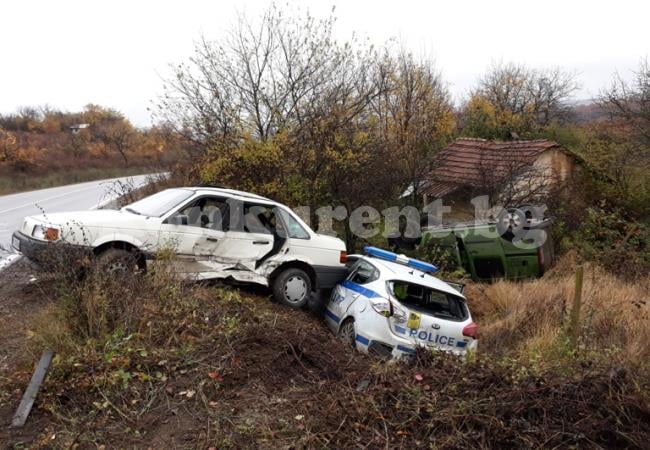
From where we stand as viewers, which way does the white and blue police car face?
facing away from the viewer and to the left of the viewer

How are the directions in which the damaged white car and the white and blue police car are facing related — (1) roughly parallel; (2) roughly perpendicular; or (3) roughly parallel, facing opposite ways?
roughly perpendicular

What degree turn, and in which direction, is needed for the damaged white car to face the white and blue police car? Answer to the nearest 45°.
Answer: approximately 135° to its left

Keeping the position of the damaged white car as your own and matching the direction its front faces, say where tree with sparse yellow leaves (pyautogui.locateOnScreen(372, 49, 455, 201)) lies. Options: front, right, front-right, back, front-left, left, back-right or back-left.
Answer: back-right

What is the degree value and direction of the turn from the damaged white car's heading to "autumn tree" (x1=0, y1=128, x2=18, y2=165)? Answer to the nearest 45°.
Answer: approximately 90° to its right

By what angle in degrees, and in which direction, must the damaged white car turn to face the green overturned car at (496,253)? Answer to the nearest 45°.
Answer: approximately 180°

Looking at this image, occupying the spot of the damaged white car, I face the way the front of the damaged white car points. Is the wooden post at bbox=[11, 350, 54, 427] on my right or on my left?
on my left

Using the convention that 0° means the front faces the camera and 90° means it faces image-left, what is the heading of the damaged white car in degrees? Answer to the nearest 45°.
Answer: approximately 90°

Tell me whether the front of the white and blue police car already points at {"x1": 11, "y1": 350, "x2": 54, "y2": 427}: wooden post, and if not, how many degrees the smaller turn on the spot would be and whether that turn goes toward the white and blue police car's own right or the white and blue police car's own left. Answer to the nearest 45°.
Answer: approximately 90° to the white and blue police car's own left

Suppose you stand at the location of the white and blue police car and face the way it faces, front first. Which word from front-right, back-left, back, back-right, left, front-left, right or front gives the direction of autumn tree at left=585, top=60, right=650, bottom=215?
right

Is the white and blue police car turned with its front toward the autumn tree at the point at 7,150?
yes

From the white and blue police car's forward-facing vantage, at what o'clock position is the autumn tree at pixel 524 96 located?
The autumn tree is roughly at 2 o'clock from the white and blue police car.

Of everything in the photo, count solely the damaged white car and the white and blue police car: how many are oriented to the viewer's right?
0

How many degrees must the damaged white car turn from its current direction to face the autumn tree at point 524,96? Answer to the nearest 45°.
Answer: approximately 135° to its right
